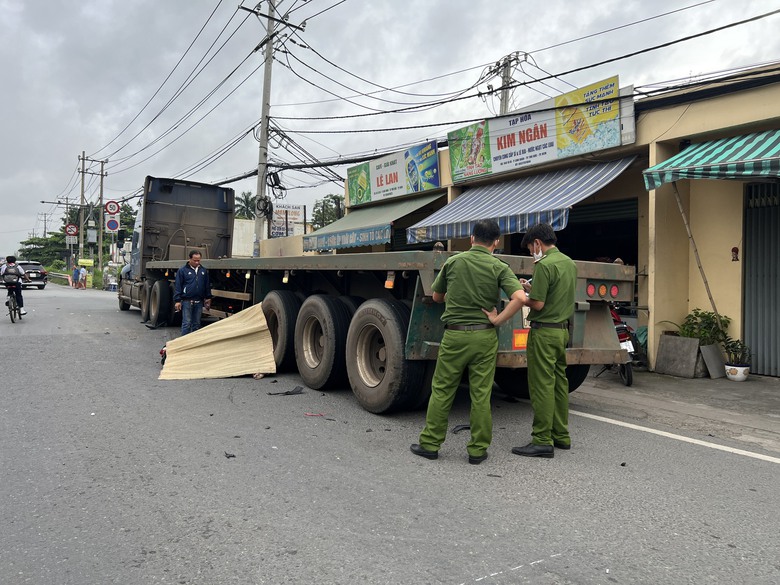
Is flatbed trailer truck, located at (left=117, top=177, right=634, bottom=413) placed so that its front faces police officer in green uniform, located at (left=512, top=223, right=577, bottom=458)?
no

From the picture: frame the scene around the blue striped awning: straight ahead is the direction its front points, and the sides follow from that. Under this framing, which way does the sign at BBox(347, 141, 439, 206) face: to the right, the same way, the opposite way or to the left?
the same way

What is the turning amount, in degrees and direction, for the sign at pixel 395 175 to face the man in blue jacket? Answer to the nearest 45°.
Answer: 0° — it already faces them

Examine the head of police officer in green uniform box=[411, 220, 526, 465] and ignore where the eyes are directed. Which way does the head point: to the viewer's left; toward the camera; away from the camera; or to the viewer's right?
away from the camera

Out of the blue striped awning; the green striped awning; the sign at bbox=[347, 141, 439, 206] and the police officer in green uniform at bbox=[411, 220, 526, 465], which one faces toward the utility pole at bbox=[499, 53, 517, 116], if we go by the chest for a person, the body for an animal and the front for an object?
the police officer in green uniform

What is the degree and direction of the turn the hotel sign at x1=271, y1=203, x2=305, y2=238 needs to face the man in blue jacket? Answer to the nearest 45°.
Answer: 0° — it already faces them

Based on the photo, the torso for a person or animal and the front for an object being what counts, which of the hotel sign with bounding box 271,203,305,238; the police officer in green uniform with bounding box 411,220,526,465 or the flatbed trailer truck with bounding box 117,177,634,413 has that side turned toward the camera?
the hotel sign

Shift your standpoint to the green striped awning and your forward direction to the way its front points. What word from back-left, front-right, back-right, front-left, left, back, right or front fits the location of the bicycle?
front-right

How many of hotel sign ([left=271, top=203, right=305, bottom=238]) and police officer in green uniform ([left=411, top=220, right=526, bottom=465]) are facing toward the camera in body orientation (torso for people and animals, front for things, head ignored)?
1

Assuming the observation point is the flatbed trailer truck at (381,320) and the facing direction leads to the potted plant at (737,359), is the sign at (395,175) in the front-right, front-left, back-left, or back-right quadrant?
front-left

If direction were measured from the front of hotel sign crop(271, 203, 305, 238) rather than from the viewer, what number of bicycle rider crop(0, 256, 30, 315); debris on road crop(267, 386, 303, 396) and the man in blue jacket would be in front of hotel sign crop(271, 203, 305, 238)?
3

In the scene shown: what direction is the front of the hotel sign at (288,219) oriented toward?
toward the camera

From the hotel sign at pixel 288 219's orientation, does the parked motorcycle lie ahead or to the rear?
ahead

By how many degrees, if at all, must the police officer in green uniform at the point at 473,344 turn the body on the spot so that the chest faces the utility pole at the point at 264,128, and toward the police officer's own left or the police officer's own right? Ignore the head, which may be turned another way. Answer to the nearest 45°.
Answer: approximately 45° to the police officer's own left

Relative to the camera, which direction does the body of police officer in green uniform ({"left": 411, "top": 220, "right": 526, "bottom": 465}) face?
away from the camera

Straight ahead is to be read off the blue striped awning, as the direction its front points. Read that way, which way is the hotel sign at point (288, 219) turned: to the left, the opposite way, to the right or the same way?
to the left

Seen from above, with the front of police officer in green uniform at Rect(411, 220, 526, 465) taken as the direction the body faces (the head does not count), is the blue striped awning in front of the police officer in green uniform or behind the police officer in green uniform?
in front

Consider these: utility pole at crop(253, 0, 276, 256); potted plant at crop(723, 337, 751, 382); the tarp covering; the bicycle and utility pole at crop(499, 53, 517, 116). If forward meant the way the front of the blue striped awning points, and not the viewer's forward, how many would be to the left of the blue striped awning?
1

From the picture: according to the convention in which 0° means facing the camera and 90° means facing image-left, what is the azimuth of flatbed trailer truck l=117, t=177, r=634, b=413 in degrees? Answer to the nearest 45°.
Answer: approximately 135°

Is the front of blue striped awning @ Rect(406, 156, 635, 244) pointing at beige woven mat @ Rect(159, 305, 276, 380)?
yes
